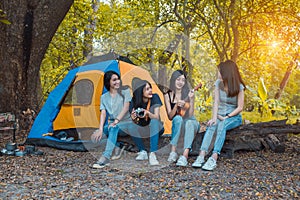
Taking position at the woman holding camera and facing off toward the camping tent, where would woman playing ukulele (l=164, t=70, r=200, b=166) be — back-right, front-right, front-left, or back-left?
back-right

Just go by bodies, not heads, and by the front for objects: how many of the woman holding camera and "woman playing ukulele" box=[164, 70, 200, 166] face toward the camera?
2

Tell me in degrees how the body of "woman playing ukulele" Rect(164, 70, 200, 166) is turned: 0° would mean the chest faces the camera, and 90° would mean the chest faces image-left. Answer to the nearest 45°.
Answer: approximately 0°

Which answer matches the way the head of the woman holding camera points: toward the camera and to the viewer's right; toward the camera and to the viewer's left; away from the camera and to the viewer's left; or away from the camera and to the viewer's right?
toward the camera and to the viewer's right

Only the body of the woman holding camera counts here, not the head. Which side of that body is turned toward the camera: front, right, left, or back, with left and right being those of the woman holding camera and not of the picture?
front

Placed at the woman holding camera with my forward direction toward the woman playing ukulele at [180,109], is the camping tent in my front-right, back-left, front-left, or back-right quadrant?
back-left

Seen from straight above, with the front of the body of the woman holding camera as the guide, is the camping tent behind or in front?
behind

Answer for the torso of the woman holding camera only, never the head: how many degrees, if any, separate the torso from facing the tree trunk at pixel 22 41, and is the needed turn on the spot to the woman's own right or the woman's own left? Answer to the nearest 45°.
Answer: approximately 135° to the woman's own right

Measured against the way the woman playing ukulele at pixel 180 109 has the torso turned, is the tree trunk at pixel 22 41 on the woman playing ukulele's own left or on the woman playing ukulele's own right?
on the woman playing ukulele's own right

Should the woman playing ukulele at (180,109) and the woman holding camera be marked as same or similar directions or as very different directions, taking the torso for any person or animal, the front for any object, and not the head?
same or similar directions

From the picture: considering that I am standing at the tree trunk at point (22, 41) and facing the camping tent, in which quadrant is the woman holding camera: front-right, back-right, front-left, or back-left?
front-right
